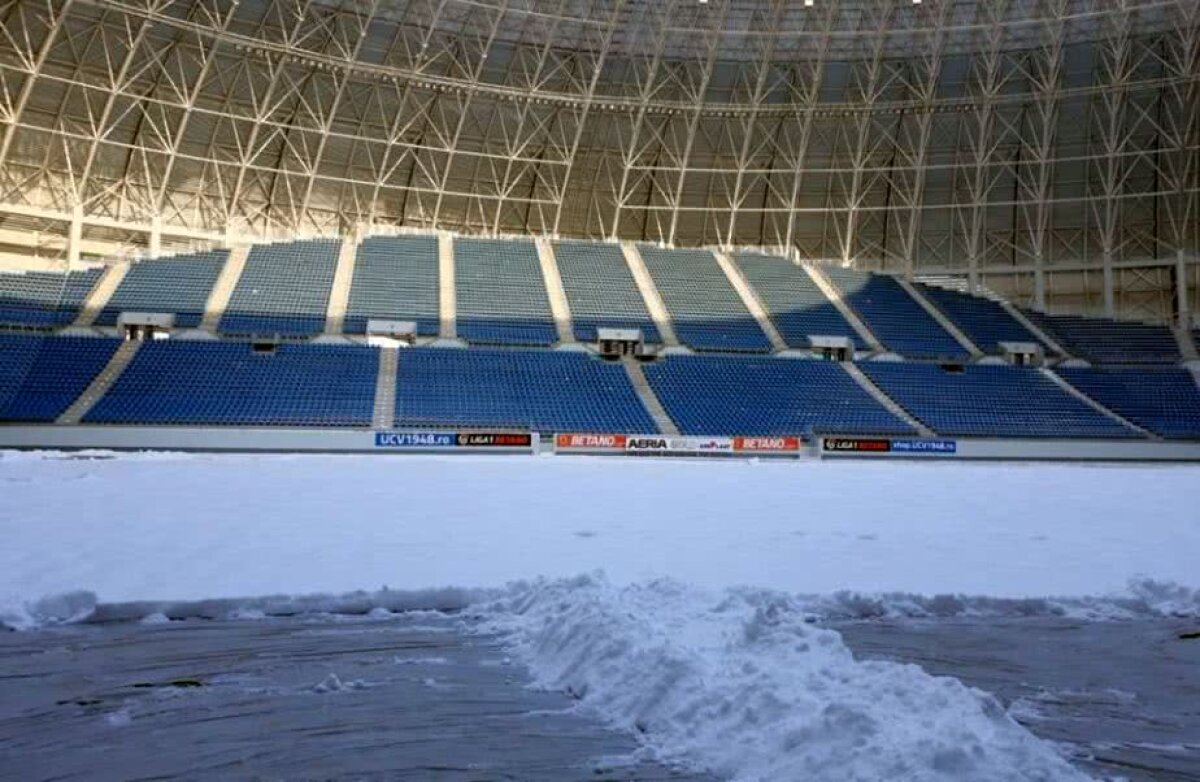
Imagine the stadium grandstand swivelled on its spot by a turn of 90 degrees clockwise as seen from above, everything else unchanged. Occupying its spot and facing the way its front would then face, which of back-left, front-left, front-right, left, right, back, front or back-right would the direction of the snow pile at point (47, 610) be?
left

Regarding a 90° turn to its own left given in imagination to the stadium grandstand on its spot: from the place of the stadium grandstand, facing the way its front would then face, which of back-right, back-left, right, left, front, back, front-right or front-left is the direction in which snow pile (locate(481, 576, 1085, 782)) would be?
right

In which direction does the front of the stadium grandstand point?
toward the camera
